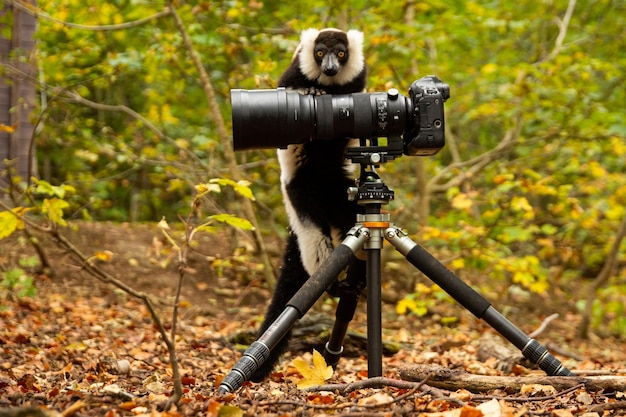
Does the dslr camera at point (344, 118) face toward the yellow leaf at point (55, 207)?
yes

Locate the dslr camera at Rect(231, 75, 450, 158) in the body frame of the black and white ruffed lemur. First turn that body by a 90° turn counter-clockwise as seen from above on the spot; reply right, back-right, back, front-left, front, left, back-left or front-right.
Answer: right

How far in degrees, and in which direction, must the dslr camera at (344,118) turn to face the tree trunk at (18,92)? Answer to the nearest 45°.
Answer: approximately 45° to its right

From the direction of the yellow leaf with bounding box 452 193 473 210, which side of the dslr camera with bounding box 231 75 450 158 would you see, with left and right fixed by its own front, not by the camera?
right

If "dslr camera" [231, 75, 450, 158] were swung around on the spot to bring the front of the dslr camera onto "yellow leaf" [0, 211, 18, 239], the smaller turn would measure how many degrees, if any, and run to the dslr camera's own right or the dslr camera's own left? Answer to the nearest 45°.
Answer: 0° — it already faces it

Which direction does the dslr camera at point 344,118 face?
to the viewer's left

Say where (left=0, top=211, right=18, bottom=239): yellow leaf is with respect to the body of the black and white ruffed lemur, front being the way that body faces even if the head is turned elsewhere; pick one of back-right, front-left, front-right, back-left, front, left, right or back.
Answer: front-right

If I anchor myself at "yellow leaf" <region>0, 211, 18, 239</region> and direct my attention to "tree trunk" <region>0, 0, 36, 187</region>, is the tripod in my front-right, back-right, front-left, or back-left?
back-right

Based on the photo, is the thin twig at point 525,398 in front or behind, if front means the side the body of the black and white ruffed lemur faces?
in front

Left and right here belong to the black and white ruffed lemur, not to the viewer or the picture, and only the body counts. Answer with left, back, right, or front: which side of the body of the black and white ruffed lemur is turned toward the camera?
front
